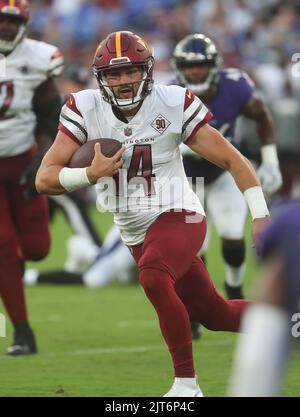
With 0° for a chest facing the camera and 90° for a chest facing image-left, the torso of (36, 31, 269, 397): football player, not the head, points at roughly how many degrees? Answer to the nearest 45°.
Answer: approximately 0°

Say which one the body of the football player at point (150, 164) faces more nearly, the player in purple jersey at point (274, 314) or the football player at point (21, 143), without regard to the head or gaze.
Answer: the player in purple jersey

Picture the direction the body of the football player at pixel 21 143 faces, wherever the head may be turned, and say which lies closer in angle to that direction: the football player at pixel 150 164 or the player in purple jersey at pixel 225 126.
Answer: the football player

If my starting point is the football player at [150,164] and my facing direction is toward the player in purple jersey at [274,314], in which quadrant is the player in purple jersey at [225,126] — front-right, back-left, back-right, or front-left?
back-left

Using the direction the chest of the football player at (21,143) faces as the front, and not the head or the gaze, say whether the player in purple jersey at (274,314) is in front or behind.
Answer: in front

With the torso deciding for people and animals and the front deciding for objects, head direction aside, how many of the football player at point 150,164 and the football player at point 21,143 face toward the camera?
2

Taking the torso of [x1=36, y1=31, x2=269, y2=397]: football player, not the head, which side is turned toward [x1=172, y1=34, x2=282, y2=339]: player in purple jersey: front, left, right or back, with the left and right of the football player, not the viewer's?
back

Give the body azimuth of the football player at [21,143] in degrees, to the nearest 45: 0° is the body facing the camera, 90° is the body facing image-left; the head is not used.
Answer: approximately 0°

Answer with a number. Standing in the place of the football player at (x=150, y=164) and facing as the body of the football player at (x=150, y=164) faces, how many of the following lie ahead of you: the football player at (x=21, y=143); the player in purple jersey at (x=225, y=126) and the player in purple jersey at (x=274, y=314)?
1
